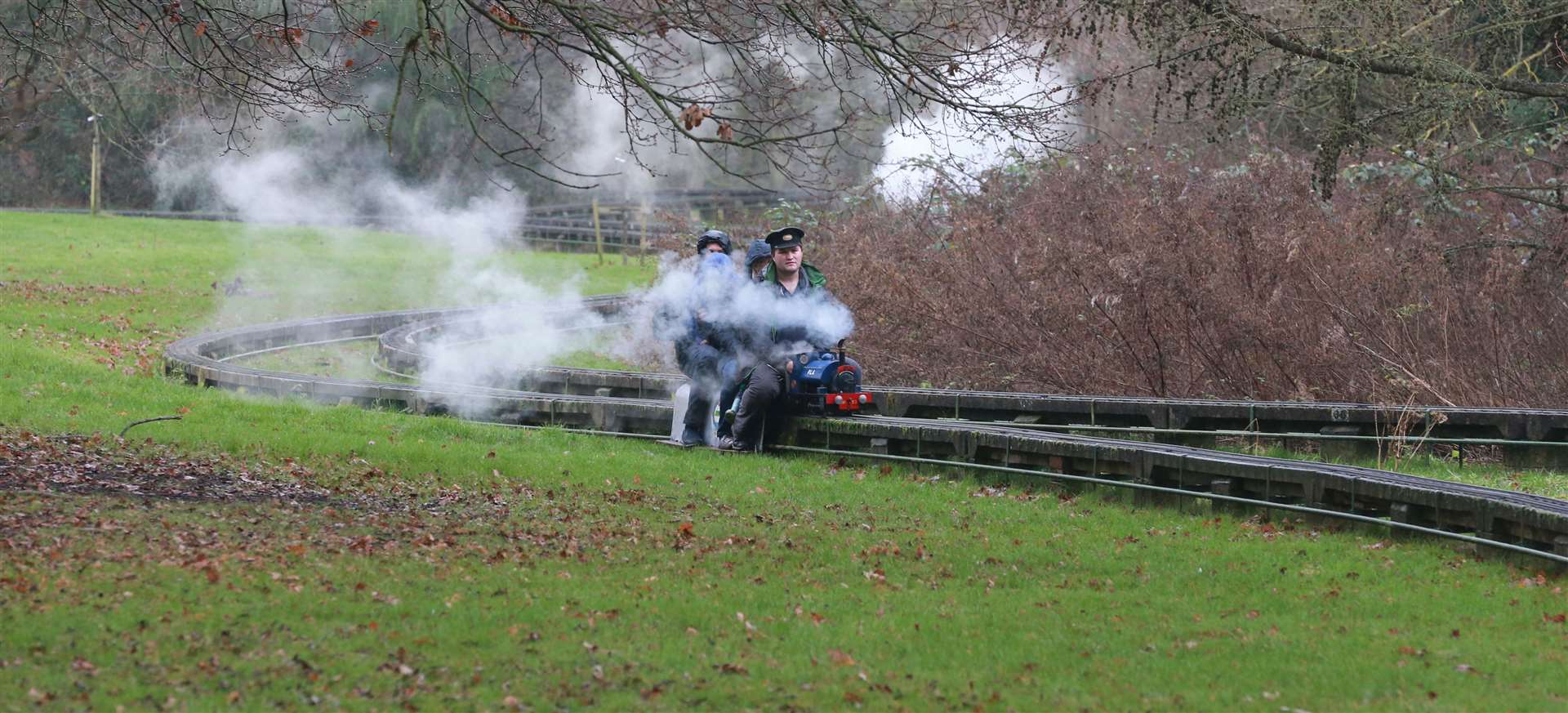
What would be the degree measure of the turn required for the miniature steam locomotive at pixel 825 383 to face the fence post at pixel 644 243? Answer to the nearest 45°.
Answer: approximately 135° to its left

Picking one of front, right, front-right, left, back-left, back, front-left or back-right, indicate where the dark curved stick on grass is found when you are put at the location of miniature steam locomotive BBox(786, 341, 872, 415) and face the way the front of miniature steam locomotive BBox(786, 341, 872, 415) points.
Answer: back-right

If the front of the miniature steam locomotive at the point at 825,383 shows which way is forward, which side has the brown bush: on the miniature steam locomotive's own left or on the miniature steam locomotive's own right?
on the miniature steam locomotive's own left

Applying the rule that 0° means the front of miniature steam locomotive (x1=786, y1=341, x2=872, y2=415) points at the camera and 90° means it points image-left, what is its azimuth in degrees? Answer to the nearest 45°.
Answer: approximately 315°

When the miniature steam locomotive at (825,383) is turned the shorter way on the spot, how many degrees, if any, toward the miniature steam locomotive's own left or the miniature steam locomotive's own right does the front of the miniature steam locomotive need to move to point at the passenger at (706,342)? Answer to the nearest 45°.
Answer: approximately 135° to the miniature steam locomotive's own right
